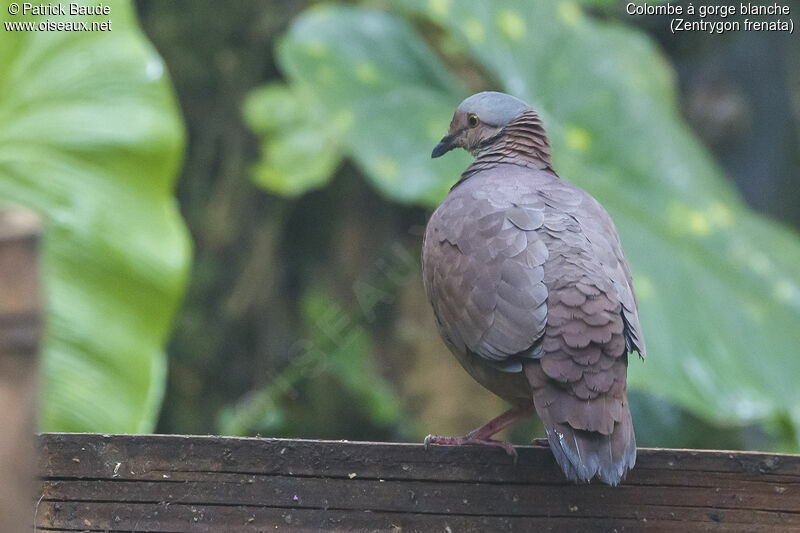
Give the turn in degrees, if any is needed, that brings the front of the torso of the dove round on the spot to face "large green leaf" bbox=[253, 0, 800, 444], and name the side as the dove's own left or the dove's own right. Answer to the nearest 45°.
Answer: approximately 45° to the dove's own right

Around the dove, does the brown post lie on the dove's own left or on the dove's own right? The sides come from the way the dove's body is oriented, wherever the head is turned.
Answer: on the dove's own left

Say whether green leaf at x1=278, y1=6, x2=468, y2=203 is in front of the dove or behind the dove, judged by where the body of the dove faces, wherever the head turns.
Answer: in front

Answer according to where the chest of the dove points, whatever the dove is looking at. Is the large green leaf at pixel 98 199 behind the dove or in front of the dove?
in front

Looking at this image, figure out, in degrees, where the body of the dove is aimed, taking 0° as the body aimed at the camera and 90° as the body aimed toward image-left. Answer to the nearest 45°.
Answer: approximately 135°

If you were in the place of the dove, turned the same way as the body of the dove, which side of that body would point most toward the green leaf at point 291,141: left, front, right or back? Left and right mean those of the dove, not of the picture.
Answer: front
